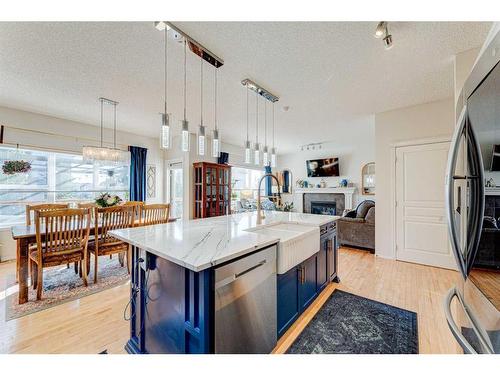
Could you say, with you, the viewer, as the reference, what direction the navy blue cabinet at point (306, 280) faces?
facing to the right of the viewer

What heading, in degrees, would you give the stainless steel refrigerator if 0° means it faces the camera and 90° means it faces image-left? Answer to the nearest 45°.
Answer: approximately 90°

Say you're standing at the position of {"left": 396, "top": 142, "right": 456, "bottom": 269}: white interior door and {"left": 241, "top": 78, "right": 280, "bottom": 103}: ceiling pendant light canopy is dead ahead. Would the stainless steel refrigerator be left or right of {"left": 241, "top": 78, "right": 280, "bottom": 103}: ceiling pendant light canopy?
left

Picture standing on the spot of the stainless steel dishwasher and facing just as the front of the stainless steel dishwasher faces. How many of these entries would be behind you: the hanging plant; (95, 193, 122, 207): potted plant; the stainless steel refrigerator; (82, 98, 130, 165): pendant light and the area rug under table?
4

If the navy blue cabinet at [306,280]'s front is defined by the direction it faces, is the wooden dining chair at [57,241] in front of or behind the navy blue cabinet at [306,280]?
behind

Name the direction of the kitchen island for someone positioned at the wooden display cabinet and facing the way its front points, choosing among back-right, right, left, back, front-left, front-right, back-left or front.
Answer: front-right

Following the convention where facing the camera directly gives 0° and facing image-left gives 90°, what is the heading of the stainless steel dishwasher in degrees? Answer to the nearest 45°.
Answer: approximately 315°

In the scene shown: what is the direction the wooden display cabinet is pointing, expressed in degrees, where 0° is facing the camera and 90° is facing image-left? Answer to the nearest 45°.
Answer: approximately 315°

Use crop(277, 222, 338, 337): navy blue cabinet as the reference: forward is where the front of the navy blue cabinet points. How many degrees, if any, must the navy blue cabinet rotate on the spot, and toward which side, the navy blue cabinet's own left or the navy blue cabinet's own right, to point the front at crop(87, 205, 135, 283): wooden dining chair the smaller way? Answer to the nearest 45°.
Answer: approximately 180°
